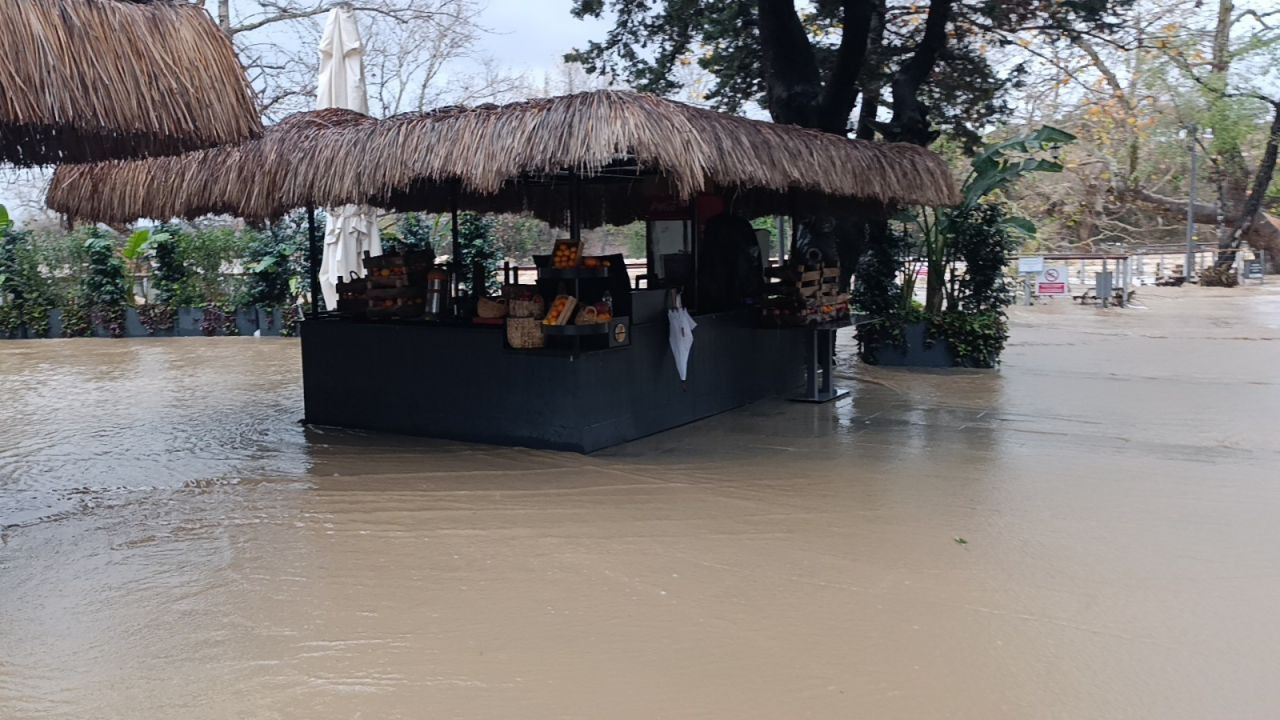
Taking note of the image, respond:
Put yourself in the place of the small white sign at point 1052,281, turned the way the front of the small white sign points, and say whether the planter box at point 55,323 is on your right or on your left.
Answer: on your right

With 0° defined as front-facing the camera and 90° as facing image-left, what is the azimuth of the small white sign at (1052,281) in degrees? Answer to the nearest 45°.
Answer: approximately 0°

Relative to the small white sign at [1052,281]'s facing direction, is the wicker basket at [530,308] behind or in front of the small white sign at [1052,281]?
in front

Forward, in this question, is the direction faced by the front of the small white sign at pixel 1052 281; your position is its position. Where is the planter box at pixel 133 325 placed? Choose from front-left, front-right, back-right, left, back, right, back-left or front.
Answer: front-right

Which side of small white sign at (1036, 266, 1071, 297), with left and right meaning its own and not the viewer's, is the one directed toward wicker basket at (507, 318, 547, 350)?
front

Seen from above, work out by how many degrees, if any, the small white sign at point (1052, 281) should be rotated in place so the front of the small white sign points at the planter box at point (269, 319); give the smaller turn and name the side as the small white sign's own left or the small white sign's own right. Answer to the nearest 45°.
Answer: approximately 45° to the small white sign's own right

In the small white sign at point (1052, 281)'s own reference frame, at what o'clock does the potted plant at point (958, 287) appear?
The potted plant is roughly at 12 o'clock from the small white sign.
